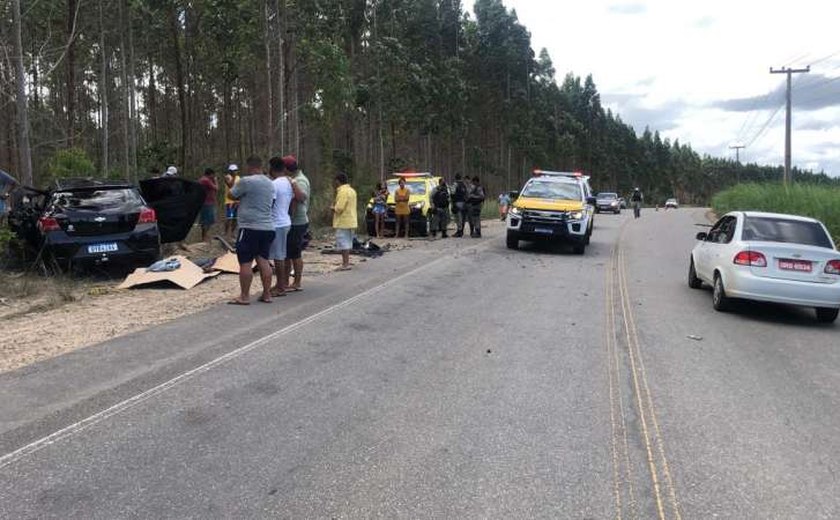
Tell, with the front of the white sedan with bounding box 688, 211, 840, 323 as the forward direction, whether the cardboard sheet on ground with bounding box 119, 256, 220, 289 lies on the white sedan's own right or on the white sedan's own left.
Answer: on the white sedan's own left

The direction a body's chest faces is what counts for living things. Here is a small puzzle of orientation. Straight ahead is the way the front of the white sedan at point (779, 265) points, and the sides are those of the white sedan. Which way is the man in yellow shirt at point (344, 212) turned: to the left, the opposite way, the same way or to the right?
to the left

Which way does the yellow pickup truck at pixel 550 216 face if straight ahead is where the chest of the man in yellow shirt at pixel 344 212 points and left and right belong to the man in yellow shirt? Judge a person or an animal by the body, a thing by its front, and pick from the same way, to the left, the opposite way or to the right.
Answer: to the left

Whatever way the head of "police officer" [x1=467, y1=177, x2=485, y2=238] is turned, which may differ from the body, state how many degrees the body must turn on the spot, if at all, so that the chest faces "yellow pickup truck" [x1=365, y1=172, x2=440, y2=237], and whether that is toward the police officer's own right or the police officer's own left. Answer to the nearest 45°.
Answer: approximately 45° to the police officer's own right

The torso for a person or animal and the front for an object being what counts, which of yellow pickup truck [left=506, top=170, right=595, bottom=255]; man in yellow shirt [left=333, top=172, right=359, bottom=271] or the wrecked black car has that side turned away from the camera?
the wrecked black car

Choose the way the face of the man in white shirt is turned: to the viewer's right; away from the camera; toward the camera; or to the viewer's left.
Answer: away from the camera

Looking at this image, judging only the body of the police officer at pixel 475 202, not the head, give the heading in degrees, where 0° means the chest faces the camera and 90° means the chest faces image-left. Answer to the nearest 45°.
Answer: approximately 45°

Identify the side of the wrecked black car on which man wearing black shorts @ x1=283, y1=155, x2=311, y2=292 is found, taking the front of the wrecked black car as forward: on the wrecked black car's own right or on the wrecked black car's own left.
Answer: on the wrecked black car's own right

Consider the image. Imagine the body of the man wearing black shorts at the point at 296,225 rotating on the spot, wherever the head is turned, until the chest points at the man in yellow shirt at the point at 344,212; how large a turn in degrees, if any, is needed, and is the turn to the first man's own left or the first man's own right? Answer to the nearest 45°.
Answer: approximately 135° to the first man's own right

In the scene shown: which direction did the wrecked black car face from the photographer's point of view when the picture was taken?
facing away from the viewer
